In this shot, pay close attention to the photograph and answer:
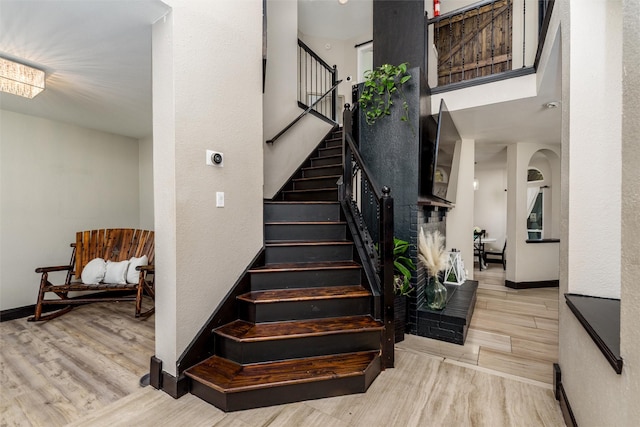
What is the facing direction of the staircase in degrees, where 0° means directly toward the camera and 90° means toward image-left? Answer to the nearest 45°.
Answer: approximately 0°

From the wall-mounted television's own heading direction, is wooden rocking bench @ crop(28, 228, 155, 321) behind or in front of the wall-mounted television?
behind

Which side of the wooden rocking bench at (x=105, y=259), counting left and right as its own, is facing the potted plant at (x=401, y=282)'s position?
left

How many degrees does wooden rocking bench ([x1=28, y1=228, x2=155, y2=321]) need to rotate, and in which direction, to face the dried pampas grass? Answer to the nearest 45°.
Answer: approximately 90° to its left

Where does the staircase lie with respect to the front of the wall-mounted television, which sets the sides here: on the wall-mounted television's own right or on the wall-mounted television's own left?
on the wall-mounted television's own right

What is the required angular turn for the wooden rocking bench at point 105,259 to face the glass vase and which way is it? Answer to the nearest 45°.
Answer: approximately 90° to its left

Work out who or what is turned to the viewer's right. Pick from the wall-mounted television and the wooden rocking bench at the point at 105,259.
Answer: the wall-mounted television

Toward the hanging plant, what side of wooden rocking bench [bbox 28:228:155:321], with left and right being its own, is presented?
left

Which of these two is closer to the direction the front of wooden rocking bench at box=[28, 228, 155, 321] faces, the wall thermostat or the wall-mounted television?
the wall thermostat

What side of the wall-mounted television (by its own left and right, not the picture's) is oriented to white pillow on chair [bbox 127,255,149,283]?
back

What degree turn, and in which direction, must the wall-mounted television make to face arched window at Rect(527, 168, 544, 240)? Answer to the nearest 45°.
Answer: approximately 45° to its left

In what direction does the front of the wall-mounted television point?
to the viewer's right
